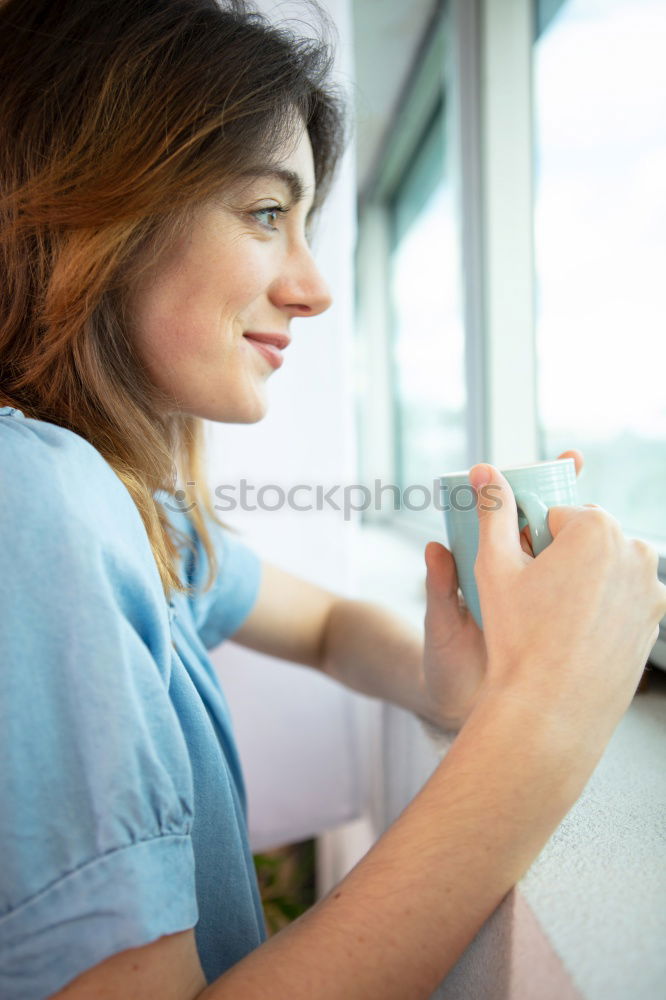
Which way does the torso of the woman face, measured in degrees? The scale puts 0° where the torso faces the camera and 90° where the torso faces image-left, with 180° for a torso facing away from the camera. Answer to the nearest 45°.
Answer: approximately 270°

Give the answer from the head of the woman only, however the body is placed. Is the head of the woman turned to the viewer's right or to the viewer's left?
to the viewer's right

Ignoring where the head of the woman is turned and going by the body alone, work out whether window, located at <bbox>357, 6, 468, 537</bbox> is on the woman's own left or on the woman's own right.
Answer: on the woman's own left
